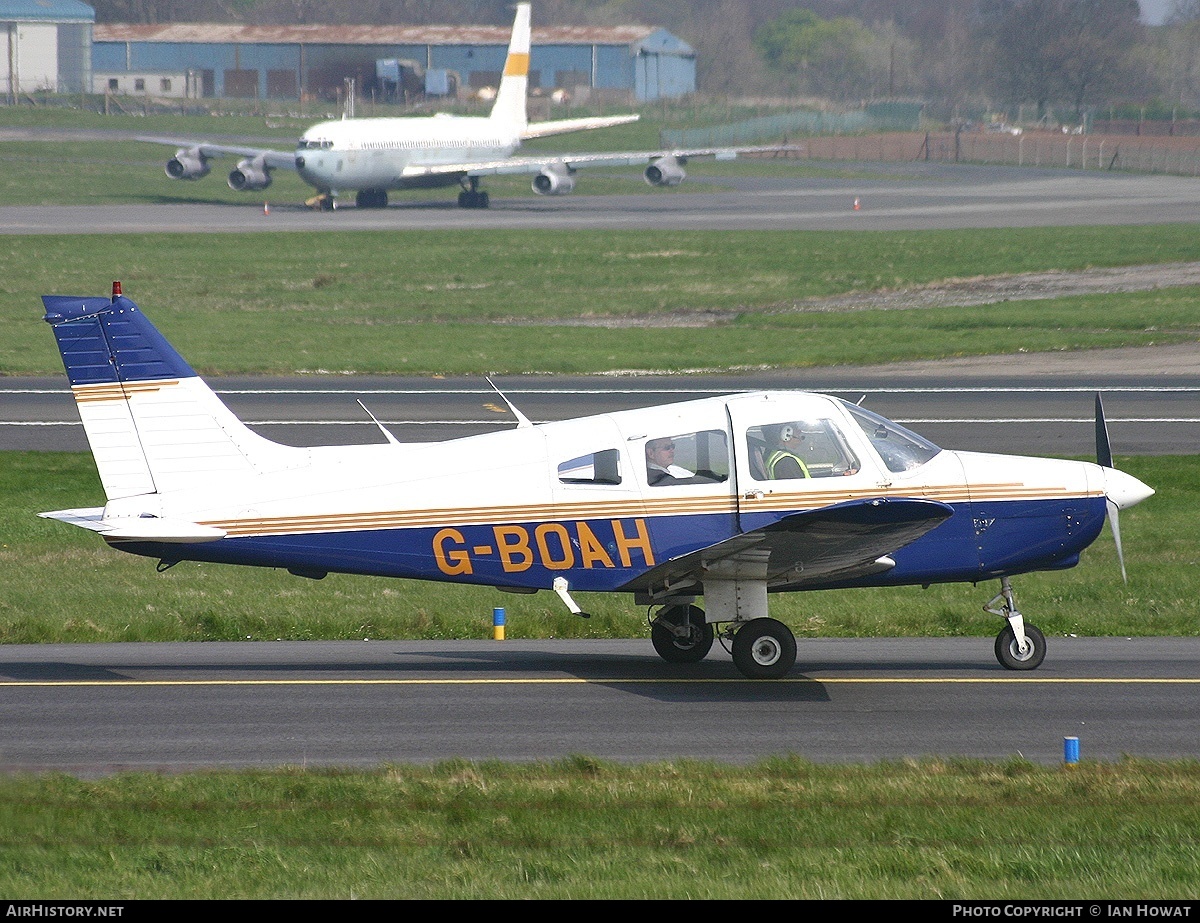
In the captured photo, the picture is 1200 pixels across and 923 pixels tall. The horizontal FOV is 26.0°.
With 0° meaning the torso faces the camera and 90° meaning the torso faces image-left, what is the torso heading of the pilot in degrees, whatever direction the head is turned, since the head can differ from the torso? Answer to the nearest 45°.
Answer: approximately 270°

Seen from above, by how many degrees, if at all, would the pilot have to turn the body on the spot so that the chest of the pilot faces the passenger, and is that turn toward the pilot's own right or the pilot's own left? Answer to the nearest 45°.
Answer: approximately 180°

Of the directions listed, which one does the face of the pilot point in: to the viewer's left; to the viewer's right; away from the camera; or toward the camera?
to the viewer's right

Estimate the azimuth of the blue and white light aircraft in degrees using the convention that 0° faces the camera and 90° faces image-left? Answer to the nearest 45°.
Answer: approximately 270°

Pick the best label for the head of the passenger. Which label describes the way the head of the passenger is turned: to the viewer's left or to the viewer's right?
to the viewer's right
